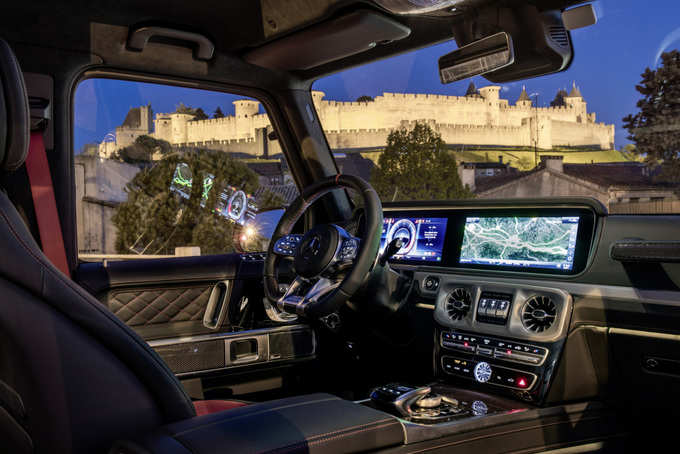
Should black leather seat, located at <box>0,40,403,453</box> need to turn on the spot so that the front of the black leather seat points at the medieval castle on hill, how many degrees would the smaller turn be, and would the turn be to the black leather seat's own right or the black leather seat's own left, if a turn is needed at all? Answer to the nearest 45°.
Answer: approximately 45° to the black leather seat's own left

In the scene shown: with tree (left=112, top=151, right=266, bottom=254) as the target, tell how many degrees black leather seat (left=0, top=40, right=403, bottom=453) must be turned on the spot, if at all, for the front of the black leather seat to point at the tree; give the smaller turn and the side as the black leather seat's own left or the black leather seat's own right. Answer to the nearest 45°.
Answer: approximately 90° to the black leather seat's own left
